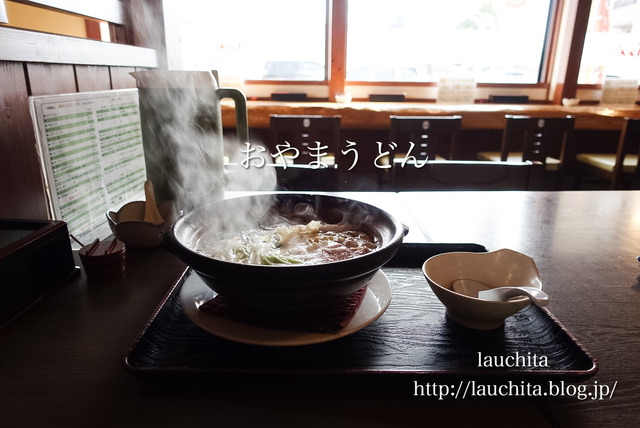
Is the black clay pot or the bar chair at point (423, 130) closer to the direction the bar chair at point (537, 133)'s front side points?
the bar chair

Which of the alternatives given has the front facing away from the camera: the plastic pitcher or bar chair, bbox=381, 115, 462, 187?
the bar chair

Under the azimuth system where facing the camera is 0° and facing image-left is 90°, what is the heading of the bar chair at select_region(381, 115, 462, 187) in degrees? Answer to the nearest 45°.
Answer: approximately 180°

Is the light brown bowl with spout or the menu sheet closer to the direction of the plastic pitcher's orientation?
the menu sheet

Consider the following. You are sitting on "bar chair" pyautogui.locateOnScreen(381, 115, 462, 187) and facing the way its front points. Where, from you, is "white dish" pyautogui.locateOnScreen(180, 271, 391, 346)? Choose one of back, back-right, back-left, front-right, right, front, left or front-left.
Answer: back

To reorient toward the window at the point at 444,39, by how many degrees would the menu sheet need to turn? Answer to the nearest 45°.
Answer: approximately 90° to its left

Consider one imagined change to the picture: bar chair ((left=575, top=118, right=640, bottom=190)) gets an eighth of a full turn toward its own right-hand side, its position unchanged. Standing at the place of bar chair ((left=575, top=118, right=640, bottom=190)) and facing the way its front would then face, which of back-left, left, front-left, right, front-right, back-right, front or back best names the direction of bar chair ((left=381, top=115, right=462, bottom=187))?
back-left

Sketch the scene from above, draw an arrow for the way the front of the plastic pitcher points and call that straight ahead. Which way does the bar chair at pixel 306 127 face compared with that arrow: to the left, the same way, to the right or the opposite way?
to the right

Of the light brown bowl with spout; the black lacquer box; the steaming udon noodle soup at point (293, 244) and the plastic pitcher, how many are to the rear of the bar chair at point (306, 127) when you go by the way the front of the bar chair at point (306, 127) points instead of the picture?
4

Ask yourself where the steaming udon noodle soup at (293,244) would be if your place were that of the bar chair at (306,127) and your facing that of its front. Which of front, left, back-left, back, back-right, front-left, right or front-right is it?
back

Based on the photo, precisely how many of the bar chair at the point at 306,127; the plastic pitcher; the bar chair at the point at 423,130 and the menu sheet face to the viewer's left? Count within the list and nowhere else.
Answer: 1

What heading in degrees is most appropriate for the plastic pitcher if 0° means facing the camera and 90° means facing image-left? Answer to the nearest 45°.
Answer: approximately 90°

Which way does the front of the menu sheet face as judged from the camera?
facing the viewer and to the right of the viewer

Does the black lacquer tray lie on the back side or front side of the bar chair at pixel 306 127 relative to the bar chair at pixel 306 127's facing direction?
on the back side

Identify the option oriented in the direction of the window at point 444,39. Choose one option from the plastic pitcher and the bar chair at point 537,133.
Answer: the bar chair

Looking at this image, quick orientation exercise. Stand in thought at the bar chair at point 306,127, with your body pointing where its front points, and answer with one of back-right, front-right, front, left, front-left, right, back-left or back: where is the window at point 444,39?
front-right

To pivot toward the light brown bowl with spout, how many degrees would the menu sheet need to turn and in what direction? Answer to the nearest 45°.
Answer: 0° — it already faces it

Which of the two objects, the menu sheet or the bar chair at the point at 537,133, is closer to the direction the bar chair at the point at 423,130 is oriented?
the bar chair

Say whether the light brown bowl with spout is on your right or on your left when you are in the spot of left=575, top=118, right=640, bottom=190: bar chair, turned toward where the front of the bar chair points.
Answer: on your left

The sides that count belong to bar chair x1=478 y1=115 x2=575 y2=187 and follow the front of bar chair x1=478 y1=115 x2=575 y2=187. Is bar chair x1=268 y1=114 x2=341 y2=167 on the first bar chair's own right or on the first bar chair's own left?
on the first bar chair's own left

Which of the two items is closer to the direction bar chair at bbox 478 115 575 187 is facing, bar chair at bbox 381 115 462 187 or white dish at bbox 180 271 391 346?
the bar chair

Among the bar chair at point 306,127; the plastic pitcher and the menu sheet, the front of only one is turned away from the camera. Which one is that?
the bar chair
